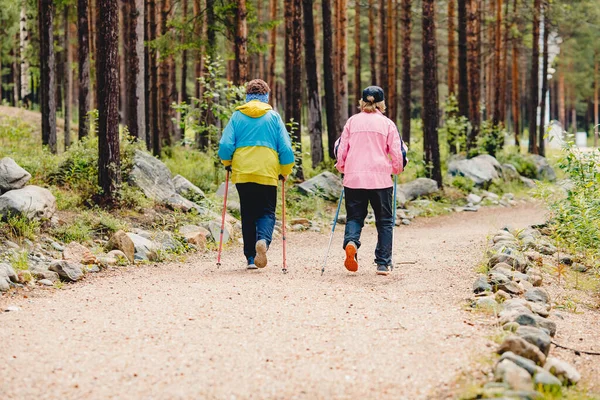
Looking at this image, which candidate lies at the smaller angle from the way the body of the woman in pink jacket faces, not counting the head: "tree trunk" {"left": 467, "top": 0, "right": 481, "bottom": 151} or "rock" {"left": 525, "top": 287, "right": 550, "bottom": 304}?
the tree trunk

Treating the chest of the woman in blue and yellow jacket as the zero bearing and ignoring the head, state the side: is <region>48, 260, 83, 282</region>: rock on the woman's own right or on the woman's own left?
on the woman's own left

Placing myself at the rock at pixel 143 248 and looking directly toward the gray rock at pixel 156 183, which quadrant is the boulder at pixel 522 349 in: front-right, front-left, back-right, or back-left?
back-right

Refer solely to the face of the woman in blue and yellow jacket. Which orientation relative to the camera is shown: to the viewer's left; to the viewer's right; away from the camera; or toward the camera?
away from the camera

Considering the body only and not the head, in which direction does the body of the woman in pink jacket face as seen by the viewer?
away from the camera

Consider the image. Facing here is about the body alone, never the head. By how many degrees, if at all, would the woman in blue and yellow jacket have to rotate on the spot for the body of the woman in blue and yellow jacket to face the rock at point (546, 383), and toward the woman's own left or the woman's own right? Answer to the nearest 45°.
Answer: approximately 180°

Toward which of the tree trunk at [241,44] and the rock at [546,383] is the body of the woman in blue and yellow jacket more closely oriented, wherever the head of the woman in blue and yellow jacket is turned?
the tree trunk

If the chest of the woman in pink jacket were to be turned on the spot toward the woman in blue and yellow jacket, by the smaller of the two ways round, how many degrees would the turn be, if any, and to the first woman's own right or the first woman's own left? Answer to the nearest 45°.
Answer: approximately 90° to the first woman's own left

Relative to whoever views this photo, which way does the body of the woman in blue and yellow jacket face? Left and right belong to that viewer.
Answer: facing away from the viewer

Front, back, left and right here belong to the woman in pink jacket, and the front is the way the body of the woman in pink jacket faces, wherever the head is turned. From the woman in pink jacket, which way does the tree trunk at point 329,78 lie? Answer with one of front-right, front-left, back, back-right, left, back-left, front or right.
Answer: front

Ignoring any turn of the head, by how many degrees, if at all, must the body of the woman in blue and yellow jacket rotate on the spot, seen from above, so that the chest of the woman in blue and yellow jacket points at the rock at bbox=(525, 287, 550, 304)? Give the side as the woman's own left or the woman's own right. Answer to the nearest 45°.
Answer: approximately 135° to the woman's own right

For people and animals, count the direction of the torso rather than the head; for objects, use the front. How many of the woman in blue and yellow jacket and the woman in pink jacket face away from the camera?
2

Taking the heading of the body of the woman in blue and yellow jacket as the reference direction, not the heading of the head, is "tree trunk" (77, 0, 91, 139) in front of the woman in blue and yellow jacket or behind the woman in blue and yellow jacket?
in front
